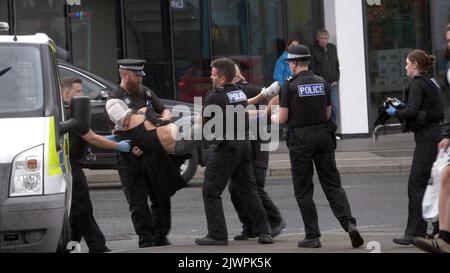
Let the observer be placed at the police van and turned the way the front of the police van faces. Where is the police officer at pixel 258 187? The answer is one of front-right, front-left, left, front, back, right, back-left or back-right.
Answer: back-left

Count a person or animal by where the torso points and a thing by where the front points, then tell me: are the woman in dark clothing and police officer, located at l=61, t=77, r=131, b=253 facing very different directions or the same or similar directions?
very different directions

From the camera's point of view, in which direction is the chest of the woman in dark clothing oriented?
to the viewer's left

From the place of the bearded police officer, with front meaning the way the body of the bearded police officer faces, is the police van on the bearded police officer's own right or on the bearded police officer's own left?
on the bearded police officer's own right

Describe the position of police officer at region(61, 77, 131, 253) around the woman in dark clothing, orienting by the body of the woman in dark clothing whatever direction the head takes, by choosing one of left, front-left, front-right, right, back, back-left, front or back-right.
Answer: front

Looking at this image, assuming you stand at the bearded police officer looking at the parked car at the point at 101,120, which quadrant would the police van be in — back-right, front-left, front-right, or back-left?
back-left

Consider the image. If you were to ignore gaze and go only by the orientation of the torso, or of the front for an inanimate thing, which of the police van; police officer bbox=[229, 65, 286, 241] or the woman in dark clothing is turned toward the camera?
the police van

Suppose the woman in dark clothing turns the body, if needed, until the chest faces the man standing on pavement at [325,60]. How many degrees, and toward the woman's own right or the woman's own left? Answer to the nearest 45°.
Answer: approximately 90° to the woman's own right

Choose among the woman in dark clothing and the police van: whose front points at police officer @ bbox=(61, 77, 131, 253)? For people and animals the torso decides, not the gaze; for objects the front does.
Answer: the woman in dark clothing

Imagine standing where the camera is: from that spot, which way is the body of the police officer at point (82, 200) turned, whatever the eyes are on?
to the viewer's right

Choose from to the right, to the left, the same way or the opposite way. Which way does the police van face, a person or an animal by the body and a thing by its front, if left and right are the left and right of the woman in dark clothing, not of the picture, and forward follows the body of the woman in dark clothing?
to the left

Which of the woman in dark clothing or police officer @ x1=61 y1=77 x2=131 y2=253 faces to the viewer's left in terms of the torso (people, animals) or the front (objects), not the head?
the woman in dark clothing

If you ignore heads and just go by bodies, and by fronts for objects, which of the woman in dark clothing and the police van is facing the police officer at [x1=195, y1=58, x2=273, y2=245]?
the woman in dark clothing

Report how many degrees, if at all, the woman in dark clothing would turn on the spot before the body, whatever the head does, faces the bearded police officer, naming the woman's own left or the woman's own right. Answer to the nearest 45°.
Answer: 0° — they already face them

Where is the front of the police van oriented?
toward the camera
